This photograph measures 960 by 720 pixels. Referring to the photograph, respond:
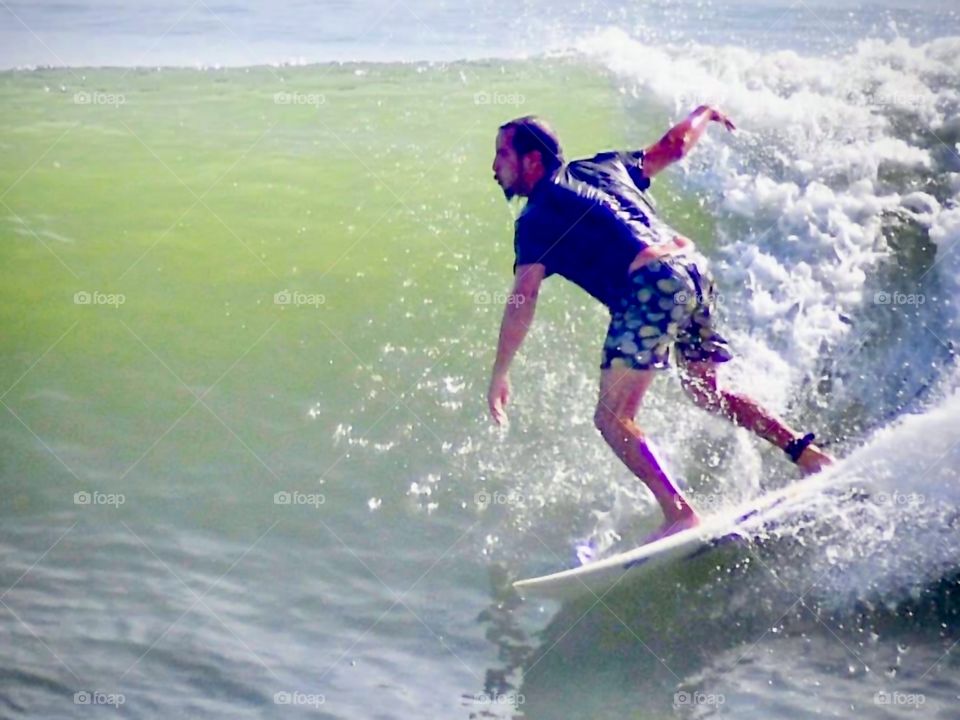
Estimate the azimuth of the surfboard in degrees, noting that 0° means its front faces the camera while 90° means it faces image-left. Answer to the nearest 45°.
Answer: approximately 90°

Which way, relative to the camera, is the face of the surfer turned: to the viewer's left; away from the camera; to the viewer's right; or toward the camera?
to the viewer's left
